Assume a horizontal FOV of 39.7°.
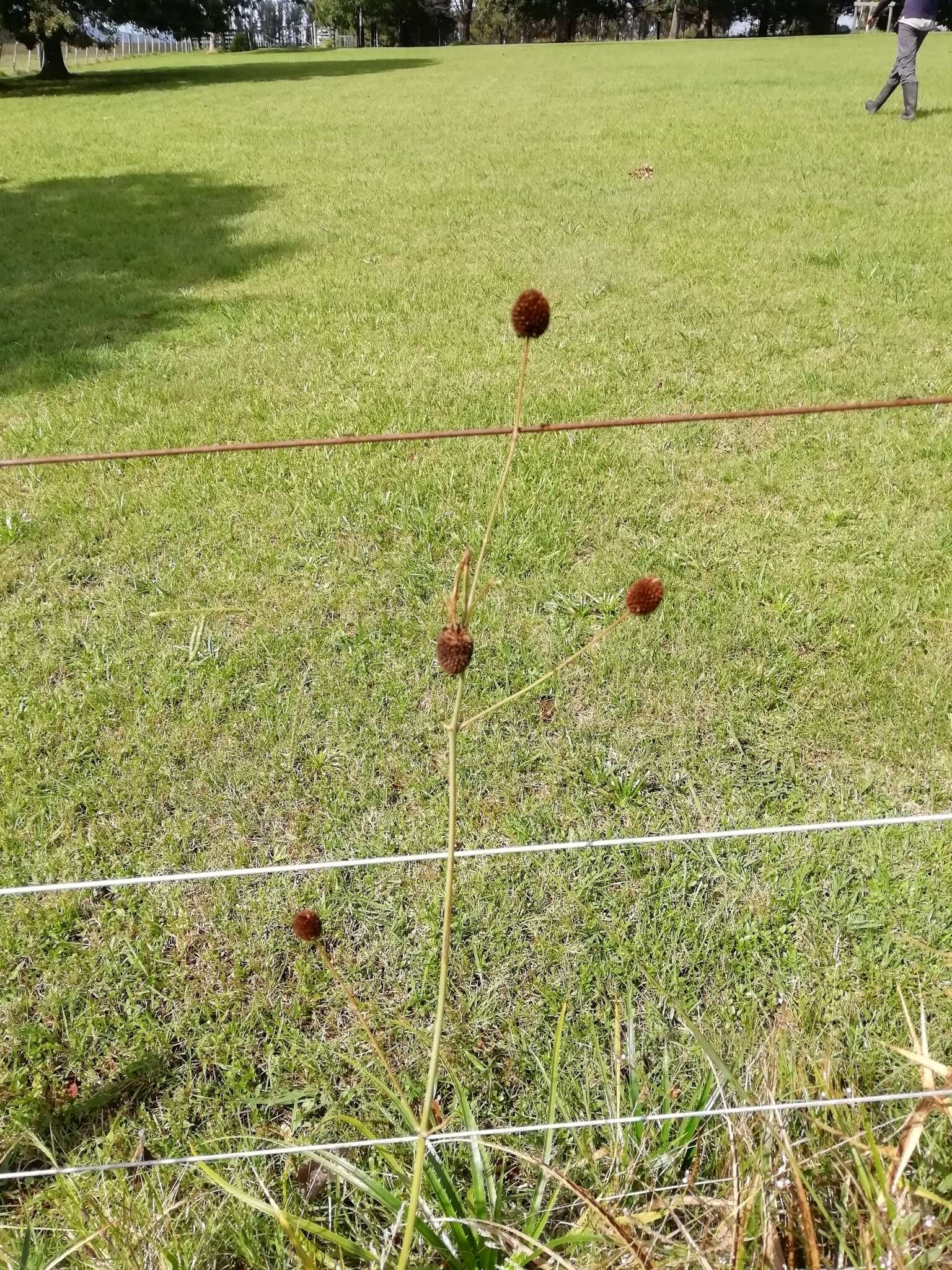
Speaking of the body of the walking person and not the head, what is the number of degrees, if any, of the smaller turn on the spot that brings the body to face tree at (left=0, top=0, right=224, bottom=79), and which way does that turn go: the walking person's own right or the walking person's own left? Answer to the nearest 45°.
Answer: approximately 45° to the walking person's own right

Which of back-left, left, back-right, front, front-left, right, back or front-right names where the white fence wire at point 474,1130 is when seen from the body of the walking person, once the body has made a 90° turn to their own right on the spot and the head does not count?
back

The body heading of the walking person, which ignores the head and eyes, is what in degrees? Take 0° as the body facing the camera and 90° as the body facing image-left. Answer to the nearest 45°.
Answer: approximately 90°

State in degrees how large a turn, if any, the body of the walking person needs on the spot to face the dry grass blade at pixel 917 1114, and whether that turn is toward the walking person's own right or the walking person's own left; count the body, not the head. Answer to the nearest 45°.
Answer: approximately 90° to the walking person's own left

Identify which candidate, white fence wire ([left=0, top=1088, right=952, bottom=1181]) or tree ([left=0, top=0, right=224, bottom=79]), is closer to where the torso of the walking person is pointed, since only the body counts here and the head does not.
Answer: the tree

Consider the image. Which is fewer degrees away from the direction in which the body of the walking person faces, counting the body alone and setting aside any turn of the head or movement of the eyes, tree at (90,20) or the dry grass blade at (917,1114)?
the tree

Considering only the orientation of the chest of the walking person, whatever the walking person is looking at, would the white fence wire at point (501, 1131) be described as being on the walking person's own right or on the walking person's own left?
on the walking person's own left
